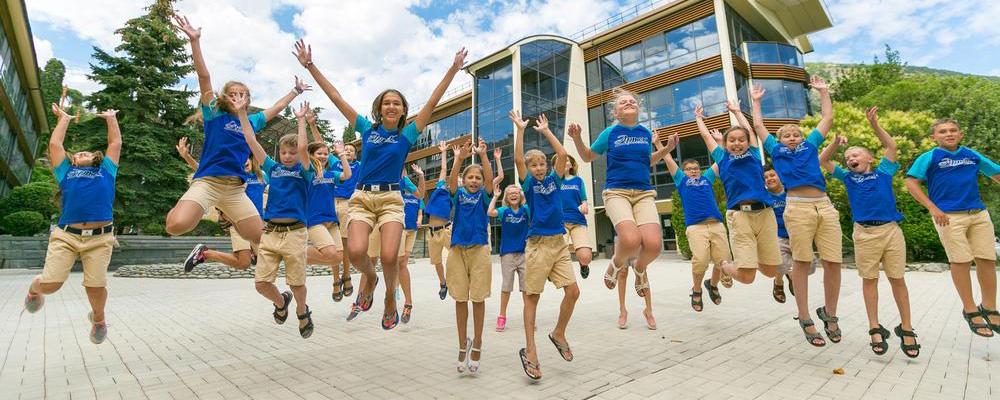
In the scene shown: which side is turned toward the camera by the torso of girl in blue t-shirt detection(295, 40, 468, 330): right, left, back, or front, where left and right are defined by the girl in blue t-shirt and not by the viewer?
front

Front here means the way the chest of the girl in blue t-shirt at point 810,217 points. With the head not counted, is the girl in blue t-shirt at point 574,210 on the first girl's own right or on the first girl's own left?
on the first girl's own right

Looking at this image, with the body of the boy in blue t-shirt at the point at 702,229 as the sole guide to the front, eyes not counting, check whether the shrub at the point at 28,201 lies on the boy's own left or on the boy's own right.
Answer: on the boy's own right

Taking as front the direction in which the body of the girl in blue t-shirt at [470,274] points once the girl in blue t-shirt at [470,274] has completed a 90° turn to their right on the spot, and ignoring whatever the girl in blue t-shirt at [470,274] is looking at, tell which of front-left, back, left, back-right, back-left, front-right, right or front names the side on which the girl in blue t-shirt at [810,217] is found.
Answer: back

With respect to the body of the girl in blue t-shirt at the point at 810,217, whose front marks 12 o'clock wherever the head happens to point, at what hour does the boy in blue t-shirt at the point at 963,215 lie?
The boy in blue t-shirt is roughly at 8 o'clock from the girl in blue t-shirt.

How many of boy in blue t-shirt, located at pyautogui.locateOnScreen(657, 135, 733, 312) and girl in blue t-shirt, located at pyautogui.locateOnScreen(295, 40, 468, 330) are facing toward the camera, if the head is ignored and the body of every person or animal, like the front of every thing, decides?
2

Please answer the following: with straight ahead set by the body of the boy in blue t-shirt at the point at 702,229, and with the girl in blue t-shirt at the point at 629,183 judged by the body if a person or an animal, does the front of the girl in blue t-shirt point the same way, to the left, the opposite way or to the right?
the same way

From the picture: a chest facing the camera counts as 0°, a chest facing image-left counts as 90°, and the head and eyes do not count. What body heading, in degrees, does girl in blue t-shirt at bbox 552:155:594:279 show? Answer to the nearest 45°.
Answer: approximately 45°

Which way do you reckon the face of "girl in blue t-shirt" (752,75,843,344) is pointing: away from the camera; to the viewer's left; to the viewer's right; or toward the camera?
toward the camera

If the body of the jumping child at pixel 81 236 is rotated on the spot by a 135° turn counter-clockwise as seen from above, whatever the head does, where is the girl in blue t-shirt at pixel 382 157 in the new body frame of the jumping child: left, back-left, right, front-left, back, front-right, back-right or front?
right

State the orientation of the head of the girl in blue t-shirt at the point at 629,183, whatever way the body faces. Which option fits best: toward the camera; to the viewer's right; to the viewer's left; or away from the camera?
toward the camera

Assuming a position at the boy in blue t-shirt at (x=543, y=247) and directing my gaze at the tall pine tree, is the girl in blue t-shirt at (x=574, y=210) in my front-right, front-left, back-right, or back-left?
front-right

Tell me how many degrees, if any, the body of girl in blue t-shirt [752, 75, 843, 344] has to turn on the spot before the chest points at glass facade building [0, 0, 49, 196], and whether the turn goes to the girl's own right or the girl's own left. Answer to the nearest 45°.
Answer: approximately 90° to the girl's own right

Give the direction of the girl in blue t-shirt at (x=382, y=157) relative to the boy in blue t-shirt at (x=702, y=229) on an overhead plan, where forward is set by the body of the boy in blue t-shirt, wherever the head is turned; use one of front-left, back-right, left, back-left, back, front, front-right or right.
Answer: front-right

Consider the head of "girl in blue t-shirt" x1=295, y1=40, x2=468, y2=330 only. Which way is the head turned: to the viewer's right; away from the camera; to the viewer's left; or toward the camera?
toward the camera

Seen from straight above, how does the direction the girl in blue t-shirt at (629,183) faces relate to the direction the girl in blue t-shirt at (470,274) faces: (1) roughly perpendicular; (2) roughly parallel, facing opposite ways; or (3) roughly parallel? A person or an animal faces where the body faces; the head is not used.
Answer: roughly parallel
